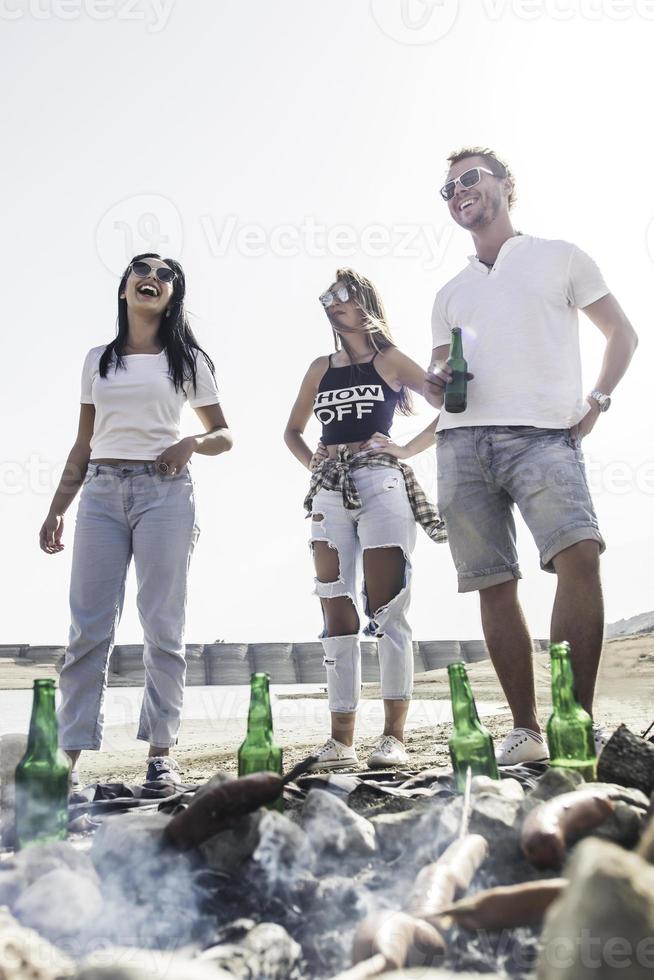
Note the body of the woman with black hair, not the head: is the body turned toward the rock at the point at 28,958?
yes

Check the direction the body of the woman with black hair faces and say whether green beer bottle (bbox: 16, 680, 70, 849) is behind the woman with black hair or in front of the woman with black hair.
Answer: in front

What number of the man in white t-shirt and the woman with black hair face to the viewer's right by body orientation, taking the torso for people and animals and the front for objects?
0

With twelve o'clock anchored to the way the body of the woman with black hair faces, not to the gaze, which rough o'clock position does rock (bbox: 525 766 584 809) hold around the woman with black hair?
The rock is roughly at 11 o'clock from the woman with black hair.

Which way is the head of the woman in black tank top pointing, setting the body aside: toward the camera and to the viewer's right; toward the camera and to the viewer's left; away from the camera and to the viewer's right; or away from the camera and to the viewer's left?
toward the camera and to the viewer's left

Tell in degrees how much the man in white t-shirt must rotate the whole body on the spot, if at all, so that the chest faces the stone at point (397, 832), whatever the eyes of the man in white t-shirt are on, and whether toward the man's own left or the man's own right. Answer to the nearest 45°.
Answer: approximately 45° to the man's own left

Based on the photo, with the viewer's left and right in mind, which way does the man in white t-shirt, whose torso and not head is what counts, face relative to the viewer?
facing the viewer and to the left of the viewer

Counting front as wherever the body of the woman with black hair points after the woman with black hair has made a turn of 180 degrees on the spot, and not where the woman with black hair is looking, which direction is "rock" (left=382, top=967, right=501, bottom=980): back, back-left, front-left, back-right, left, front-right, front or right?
back

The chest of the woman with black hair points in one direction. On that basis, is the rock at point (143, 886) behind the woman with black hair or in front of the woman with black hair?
in front

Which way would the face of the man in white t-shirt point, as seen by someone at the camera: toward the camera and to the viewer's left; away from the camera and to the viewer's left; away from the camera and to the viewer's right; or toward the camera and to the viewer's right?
toward the camera and to the viewer's left
